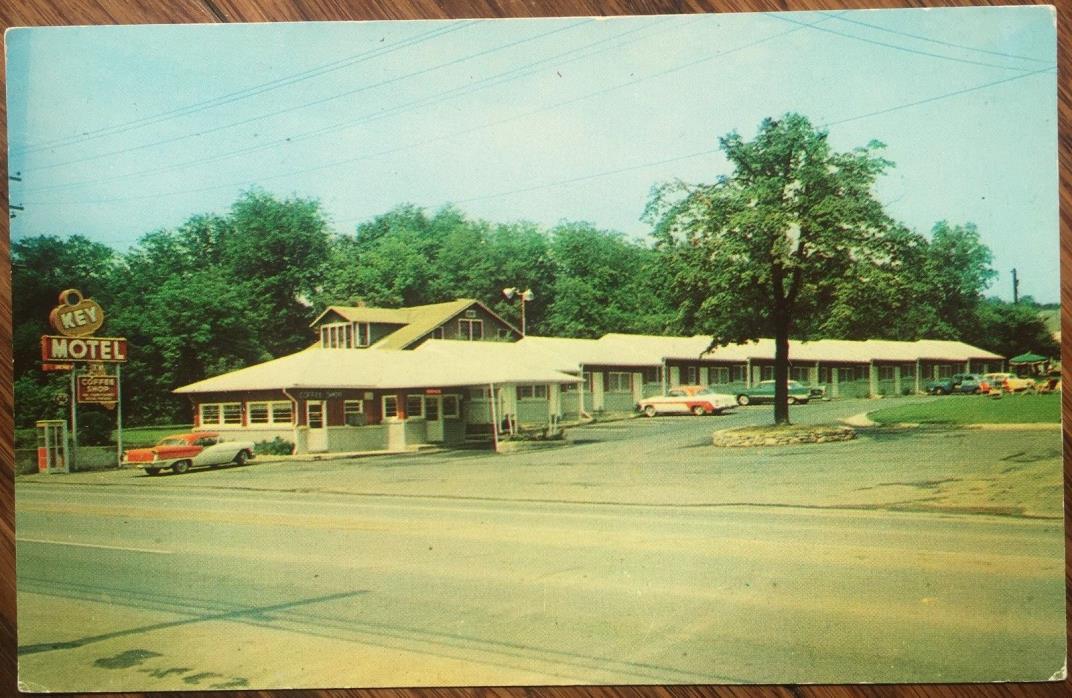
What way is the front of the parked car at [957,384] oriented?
to the viewer's left

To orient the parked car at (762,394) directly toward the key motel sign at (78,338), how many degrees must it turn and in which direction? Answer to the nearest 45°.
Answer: approximately 45° to its left

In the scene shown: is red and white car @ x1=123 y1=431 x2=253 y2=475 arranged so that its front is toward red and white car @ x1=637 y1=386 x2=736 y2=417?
yes

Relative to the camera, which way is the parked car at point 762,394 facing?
to the viewer's left

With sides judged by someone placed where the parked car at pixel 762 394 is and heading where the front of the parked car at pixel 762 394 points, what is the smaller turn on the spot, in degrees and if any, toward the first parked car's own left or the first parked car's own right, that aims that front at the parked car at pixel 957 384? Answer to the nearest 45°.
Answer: approximately 180°

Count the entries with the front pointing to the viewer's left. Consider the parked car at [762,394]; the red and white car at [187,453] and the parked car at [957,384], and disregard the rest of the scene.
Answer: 2

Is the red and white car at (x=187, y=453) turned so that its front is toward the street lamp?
no

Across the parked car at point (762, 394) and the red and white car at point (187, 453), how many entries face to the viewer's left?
1
